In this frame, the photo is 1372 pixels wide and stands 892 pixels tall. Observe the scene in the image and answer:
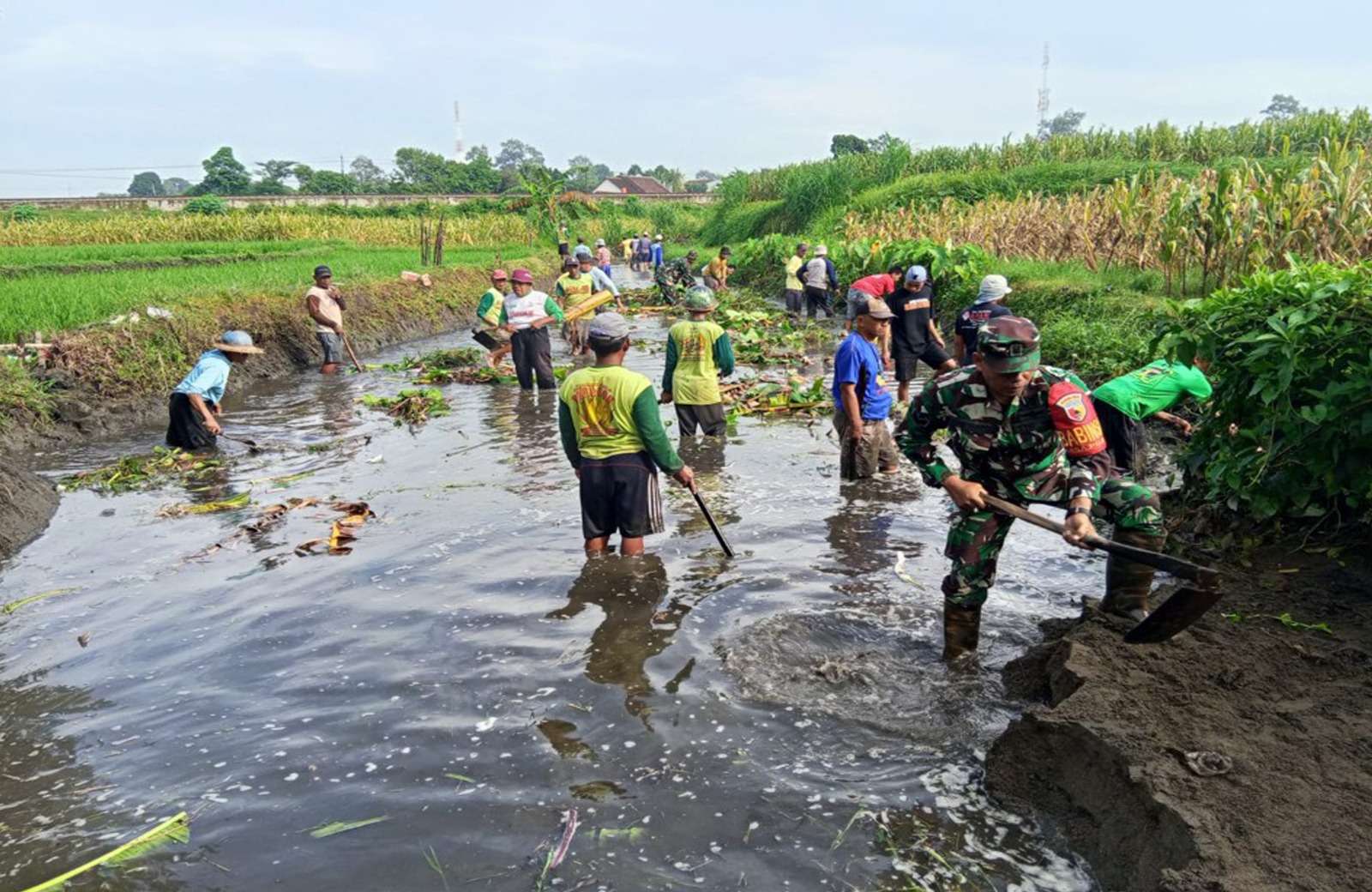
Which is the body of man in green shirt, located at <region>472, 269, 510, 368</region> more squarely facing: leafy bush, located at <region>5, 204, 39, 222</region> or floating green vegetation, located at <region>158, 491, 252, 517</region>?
the floating green vegetation

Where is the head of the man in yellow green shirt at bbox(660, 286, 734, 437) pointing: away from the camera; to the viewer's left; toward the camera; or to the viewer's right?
away from the camera

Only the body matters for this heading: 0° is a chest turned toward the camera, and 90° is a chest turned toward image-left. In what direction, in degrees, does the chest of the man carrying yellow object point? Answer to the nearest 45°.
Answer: approximately 0°

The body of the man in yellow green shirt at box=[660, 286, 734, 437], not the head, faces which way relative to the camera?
away from the camera

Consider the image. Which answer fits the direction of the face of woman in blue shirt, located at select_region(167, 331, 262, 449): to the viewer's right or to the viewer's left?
to the viewer's right

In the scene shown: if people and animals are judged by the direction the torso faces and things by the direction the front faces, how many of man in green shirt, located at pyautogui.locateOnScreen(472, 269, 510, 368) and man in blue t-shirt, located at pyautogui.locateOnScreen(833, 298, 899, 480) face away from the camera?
0

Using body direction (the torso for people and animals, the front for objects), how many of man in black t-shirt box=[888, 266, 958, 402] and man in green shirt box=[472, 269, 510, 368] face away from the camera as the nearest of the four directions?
0

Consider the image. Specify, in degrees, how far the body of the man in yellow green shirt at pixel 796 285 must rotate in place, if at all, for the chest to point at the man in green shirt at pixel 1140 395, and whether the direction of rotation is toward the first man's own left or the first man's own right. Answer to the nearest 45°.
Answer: approximately 90° to the first man's own right

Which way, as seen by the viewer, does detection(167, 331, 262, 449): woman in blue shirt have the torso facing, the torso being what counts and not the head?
to the viewer's right

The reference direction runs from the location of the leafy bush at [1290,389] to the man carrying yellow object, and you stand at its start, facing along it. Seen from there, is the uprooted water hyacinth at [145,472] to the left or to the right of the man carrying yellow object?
left
